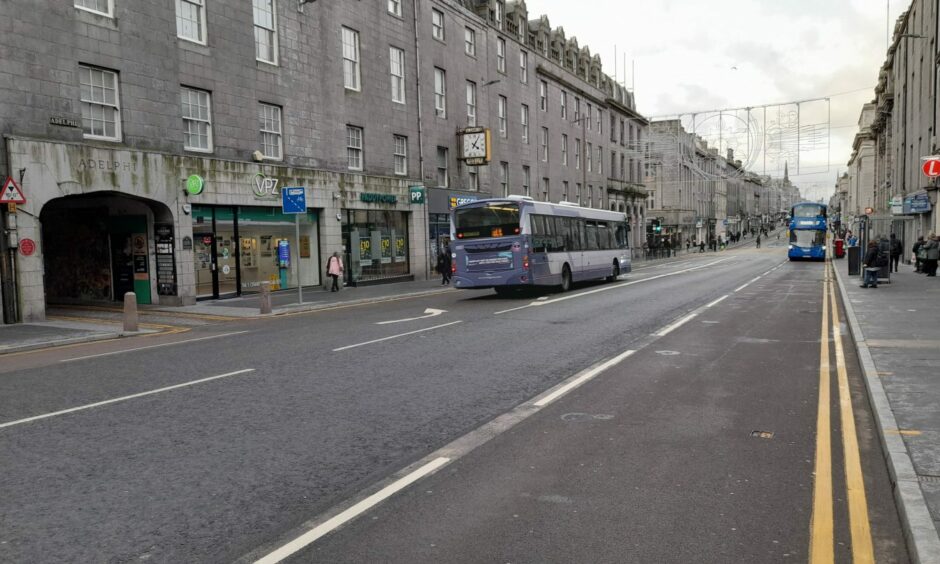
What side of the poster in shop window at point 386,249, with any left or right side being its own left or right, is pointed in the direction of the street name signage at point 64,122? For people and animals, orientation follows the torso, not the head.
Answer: right

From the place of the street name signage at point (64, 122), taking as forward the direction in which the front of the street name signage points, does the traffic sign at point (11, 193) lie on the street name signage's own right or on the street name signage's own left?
on the street name signage's own right

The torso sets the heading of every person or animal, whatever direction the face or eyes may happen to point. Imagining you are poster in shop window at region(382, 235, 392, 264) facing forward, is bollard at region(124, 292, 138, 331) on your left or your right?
on your right

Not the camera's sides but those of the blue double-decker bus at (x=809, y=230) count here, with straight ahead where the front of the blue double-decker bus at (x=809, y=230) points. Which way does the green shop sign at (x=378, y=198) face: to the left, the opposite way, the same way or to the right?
to the left

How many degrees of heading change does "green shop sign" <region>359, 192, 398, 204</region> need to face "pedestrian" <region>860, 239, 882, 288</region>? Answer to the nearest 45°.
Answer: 0° — it already faces them

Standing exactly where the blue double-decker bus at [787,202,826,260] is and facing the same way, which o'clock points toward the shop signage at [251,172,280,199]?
The shop signage is roughly at 1 o'clock from the blue double-decker bus.

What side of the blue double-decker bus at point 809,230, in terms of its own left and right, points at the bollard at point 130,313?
front

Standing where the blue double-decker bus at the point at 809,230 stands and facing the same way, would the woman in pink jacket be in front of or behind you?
in front

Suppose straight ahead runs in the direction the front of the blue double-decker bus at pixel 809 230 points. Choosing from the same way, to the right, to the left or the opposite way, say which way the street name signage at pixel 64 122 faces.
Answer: to the left

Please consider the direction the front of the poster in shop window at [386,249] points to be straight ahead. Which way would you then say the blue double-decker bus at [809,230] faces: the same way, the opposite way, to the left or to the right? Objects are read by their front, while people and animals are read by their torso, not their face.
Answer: to the right
